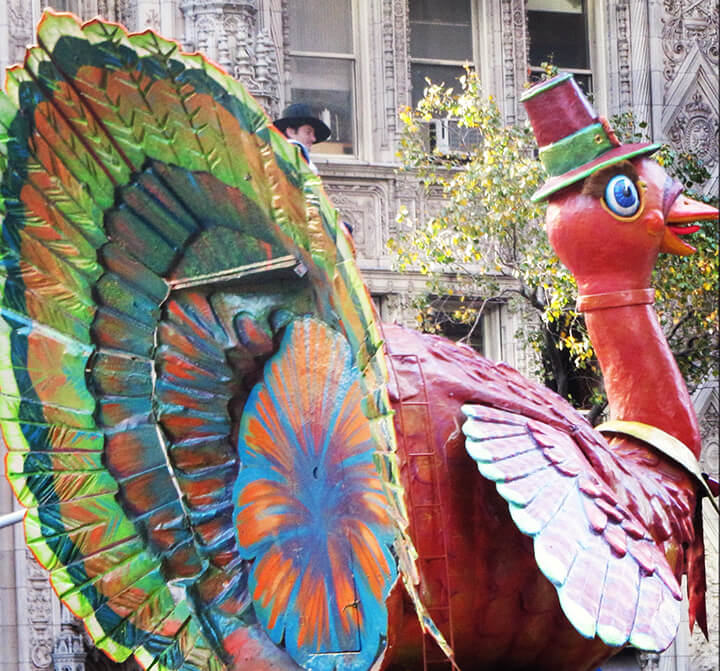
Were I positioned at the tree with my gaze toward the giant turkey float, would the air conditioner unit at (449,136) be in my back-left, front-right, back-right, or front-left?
back-right

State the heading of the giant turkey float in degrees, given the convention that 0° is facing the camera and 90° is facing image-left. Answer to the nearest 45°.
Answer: approximately 225°

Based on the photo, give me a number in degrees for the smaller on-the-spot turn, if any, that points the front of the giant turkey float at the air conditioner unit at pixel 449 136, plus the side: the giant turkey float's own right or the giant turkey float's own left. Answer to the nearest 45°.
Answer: approximately 45° to the giant turkey float's own left

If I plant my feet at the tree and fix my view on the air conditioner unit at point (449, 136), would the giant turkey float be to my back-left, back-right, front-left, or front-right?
back-left
